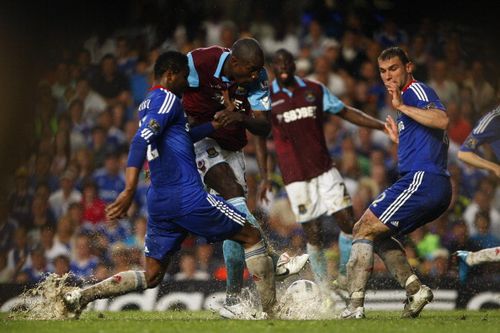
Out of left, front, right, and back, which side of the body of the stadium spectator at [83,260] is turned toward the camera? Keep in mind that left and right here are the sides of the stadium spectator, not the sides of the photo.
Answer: front

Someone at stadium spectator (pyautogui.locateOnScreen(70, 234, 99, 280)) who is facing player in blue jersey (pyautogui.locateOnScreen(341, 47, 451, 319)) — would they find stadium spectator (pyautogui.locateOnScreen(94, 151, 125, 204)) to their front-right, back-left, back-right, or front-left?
back-left

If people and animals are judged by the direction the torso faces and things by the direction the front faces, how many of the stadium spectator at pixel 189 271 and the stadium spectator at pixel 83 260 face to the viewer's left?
0

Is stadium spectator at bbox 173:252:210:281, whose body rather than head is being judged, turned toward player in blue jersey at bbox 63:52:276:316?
yes

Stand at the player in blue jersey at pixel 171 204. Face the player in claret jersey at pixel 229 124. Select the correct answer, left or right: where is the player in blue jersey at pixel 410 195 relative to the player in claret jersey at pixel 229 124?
right

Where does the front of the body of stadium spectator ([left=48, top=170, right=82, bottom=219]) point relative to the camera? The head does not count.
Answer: toward the camera

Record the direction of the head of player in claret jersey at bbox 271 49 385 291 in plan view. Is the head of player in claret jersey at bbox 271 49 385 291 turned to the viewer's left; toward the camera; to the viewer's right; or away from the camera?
toward the camera

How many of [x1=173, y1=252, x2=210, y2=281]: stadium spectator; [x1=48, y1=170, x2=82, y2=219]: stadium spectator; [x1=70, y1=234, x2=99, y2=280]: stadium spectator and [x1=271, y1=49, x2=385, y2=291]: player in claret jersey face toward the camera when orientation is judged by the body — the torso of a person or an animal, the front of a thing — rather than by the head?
4

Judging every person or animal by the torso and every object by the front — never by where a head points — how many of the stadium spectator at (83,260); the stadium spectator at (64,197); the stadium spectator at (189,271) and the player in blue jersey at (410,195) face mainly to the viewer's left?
1

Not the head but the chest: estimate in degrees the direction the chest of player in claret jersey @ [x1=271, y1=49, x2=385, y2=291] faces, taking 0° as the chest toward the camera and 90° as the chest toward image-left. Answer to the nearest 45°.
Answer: approximately 0°

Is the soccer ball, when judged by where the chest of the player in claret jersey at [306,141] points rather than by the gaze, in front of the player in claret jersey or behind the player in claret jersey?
in front

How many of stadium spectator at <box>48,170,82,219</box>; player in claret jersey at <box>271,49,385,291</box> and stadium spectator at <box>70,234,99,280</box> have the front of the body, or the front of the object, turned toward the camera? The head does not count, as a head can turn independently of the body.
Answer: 3

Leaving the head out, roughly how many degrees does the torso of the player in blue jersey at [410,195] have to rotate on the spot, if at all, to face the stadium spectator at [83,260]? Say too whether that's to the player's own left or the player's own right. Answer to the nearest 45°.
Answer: approximately 45° to the player's own right

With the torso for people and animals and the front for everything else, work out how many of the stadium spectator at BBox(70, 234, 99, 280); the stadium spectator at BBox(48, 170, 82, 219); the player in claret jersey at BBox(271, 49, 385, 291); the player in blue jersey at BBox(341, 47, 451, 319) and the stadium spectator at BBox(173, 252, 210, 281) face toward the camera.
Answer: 4

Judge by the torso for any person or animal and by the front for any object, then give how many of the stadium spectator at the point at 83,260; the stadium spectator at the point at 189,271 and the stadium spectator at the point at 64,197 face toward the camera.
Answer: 3

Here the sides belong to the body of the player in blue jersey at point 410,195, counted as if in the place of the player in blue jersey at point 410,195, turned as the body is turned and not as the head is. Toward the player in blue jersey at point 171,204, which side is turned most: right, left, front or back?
front
